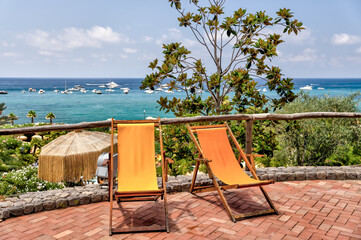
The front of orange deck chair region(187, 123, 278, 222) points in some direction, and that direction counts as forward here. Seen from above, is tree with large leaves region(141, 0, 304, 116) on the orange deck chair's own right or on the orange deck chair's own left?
on the orange deck chair's own left

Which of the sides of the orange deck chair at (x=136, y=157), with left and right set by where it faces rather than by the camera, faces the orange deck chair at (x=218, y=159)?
left

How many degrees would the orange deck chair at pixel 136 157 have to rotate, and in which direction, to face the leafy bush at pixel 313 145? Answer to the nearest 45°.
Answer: approximately 135° to its left

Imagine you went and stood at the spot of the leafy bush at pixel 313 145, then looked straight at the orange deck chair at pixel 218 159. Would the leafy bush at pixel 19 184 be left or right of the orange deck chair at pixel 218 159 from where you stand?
right

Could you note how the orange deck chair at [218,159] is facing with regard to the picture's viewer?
facing the viewer and to the right of the viewer

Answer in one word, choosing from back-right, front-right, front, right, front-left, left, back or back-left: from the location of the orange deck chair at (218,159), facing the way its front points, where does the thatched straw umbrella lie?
back

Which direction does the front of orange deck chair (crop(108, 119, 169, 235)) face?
toward the camera

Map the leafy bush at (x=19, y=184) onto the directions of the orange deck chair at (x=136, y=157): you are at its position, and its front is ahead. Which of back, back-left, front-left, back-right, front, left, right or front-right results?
back-right
